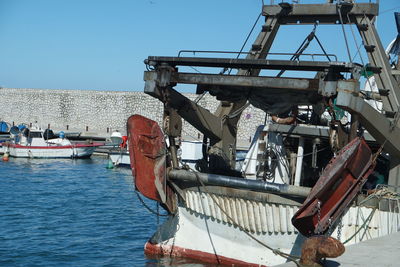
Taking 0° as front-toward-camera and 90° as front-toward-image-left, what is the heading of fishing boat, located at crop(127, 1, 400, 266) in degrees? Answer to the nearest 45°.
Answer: approximately 225°
